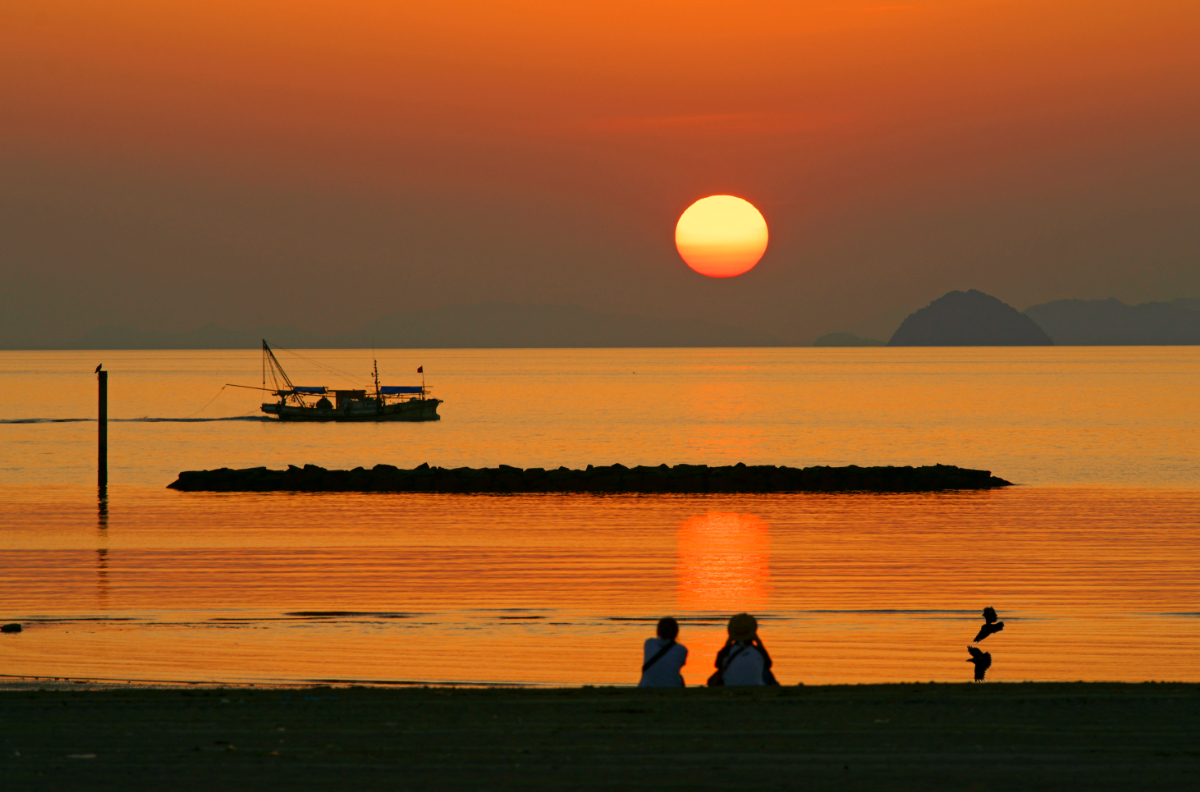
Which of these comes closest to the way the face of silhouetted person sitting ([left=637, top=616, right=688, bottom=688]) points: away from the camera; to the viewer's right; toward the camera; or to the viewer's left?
away from the camera

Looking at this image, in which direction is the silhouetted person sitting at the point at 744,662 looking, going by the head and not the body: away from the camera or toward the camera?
away from the camera

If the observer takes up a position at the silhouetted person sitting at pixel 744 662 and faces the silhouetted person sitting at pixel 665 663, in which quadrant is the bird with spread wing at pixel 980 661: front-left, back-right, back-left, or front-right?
back-right

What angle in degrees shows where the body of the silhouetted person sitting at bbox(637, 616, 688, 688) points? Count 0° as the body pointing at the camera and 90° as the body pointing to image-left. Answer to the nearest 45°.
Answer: approximately 180°

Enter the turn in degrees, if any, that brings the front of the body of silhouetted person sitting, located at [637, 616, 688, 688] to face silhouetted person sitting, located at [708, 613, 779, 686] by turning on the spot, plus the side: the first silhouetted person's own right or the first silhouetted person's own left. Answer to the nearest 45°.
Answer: approximately 90° to the first silhouetted person's own right

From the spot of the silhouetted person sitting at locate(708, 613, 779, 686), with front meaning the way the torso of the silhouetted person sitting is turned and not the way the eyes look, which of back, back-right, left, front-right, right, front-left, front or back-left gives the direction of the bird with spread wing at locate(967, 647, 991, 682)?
front-right

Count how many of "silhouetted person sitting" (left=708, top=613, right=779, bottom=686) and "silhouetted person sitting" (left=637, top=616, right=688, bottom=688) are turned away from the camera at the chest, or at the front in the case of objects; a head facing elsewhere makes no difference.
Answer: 2

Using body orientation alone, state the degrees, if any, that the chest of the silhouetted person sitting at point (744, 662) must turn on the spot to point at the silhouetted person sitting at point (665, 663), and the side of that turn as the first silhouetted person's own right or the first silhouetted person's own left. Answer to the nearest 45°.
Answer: approximately 90° to the first silhouetted person's own left

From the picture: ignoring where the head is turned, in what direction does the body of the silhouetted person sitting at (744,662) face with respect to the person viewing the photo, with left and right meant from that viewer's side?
facing away from the viewer
